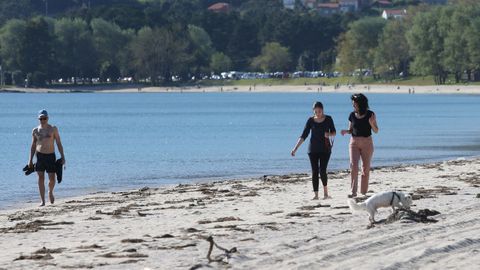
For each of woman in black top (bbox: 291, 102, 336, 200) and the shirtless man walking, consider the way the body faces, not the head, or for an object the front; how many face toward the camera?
2

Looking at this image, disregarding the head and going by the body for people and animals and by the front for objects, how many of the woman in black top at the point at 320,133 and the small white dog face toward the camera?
1

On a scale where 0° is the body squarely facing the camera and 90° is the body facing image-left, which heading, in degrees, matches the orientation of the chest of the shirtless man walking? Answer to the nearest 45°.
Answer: approximately 0°

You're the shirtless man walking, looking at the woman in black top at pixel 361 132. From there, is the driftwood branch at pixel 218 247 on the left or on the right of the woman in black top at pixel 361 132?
right

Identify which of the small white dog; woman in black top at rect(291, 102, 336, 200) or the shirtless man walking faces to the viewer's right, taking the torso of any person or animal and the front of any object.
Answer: the small white dog

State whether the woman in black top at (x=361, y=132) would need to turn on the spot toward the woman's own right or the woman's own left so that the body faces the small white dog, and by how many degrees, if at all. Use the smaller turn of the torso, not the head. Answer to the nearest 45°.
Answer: approximately 45° to the woman's own left

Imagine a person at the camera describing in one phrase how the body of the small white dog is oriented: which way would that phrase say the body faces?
to the viewer's right
